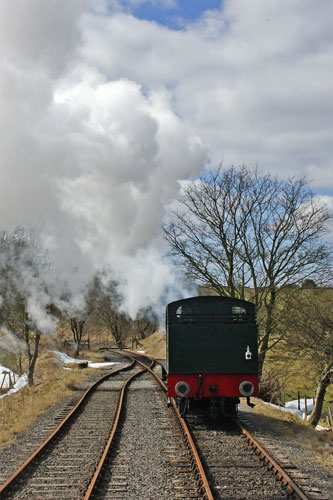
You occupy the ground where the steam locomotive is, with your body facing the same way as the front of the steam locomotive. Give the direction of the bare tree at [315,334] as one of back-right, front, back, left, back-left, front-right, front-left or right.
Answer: front-right

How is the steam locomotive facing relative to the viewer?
away from the camera
